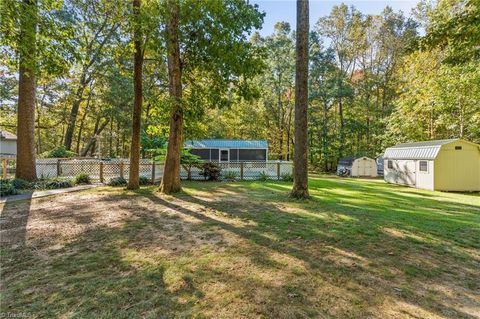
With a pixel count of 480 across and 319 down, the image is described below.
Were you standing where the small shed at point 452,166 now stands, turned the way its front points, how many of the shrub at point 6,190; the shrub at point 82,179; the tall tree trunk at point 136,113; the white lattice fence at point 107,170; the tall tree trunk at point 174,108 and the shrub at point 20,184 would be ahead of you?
6

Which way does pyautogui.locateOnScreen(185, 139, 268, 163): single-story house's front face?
toward the camera

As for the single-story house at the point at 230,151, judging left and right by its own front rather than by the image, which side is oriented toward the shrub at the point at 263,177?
front

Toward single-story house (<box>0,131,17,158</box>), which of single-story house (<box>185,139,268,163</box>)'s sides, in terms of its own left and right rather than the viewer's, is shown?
right

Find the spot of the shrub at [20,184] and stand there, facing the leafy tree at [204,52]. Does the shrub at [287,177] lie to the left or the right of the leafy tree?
left

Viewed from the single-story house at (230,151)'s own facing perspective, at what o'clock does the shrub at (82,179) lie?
The shrub is roughly at 1 o'clock from the single-story house.

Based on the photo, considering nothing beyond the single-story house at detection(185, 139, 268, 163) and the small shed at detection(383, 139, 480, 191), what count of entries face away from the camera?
0

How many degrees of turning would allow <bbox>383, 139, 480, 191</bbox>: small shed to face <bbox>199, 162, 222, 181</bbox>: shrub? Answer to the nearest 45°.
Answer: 0° — it already faces it

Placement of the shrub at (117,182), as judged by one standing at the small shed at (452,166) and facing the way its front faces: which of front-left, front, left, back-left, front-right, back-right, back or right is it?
front

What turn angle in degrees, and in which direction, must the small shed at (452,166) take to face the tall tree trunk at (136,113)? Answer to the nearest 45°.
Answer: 0° — it already faces it

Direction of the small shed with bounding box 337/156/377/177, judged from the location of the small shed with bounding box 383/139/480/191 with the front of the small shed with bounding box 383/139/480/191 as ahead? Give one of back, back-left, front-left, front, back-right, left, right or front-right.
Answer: right

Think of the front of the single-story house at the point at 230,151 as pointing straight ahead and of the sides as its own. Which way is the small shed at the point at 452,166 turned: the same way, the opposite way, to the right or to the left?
to the right

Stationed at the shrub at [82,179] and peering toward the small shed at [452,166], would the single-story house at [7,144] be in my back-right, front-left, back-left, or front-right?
back-left

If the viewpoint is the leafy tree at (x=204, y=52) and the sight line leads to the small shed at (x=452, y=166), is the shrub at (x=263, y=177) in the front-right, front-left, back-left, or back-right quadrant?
front-left

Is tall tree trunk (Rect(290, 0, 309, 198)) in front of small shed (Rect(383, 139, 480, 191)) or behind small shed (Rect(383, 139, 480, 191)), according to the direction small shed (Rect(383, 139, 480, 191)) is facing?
in front

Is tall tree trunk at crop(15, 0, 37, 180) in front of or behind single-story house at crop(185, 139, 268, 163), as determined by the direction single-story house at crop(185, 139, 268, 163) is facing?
in front

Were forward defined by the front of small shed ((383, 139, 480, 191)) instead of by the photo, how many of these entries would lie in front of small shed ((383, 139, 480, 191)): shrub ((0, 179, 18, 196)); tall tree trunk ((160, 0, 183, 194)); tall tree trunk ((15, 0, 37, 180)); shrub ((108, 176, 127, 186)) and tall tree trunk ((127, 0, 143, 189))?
5
